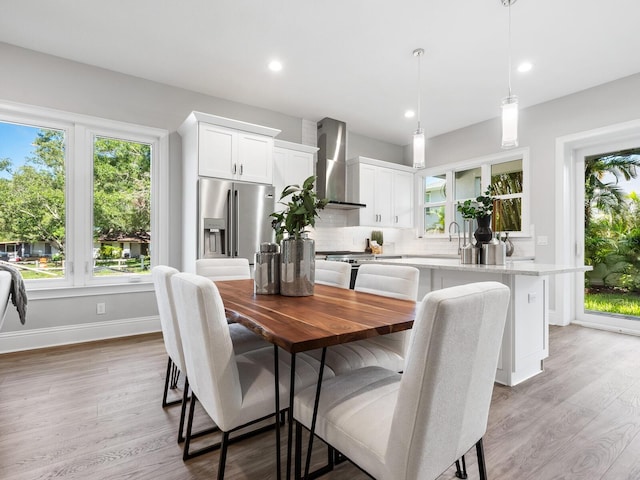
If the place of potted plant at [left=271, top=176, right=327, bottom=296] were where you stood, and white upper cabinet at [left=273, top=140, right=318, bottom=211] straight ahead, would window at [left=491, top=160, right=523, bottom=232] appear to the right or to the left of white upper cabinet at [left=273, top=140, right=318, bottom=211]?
right

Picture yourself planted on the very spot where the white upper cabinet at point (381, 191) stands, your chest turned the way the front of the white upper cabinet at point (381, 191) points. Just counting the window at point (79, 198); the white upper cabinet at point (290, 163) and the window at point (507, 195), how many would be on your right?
2

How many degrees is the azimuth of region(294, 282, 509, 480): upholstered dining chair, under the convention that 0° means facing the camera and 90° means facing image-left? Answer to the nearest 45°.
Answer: approximately 135°

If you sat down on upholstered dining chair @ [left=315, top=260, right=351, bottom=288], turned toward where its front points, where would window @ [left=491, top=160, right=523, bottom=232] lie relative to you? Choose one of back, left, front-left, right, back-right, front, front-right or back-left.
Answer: back

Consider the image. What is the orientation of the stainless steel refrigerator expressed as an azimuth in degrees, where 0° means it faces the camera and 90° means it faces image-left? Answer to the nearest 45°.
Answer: approximately 315°

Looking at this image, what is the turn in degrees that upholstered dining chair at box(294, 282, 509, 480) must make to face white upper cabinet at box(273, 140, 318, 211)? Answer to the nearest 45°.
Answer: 0° — it already faces it

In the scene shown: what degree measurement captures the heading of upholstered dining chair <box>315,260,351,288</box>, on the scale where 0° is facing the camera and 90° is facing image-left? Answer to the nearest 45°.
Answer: approximately 45°

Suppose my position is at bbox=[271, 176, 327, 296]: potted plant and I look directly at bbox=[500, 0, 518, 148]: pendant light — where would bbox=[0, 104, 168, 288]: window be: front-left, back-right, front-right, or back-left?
back-left

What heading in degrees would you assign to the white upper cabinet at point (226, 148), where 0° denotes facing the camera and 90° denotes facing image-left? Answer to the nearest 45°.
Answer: approximately 315°
